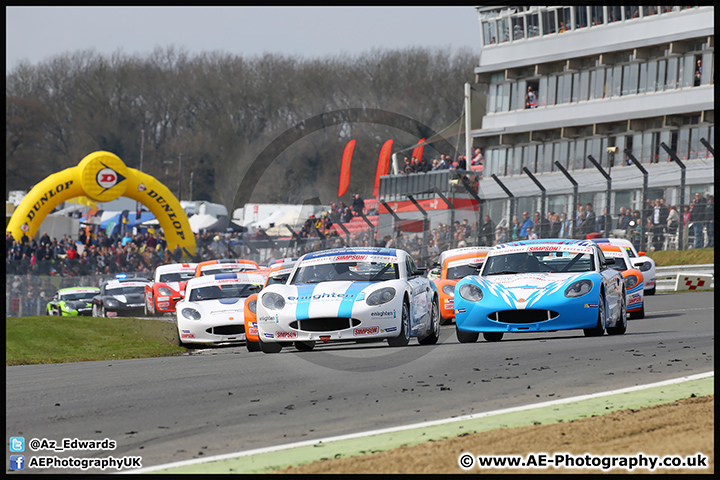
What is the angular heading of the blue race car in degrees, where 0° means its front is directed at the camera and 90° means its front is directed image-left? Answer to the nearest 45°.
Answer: approximately 0°

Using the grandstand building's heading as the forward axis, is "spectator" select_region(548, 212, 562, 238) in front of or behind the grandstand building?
in front

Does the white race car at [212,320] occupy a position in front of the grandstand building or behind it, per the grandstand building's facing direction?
in front

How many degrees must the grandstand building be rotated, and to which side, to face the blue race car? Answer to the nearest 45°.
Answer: approximately 45° to its left

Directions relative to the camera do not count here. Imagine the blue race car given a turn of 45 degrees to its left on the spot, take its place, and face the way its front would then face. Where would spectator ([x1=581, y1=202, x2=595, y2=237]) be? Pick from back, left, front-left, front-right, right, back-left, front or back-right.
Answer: back-left

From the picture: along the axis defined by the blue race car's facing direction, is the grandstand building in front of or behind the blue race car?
behind

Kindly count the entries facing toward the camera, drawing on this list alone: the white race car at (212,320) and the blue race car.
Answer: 2

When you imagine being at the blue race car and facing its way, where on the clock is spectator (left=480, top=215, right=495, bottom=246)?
The spectator is roughly at 6 o'clock from the blue race car.

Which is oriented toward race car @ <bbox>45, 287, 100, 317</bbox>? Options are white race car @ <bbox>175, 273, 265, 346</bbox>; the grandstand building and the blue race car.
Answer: the grandstand building

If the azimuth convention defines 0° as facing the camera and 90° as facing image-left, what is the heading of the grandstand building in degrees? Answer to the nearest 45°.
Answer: approximately 45°

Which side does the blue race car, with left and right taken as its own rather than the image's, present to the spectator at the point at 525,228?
back
